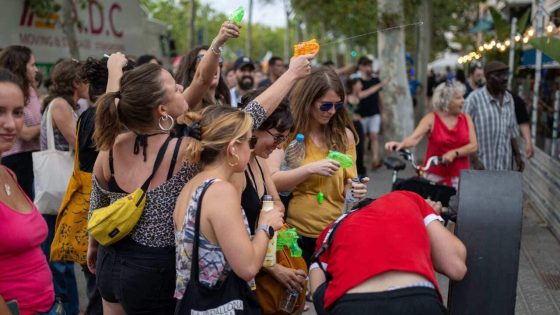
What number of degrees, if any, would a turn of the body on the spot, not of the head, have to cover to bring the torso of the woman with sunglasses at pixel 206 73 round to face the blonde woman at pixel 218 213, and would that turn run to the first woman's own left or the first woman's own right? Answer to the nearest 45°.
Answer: approximately 45° to the first woman's own right

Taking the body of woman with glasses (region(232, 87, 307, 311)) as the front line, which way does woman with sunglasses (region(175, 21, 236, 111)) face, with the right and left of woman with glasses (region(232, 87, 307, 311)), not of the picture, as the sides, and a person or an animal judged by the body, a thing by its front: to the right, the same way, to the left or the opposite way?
the same way

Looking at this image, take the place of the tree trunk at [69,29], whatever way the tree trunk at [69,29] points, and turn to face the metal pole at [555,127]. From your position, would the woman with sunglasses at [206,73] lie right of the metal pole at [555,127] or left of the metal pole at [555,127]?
right

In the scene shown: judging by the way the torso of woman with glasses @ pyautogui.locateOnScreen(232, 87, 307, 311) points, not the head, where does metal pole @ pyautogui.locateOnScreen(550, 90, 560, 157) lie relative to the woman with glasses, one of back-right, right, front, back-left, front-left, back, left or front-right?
left

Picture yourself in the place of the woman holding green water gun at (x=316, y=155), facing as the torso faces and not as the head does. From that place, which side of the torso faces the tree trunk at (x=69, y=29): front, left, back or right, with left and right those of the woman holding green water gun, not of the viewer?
back

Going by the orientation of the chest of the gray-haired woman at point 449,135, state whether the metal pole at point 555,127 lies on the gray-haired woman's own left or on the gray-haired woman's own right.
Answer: on the gray-haired woman's own left

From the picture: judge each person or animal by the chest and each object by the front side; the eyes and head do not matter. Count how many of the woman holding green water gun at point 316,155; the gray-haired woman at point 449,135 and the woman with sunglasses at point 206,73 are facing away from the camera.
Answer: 0

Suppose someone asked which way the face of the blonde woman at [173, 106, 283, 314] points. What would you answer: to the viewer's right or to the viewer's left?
to the viewer's right

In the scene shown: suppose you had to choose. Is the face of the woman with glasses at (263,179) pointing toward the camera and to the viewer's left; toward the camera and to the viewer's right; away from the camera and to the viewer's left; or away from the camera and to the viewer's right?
toward the camera and to the viewer's right

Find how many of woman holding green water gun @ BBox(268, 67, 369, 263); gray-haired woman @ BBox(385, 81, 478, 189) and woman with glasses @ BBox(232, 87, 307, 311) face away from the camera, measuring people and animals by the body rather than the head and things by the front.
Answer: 0

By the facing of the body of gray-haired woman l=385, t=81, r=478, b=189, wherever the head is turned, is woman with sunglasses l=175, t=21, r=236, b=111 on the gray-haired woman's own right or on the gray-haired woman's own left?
on the gray-haired woman's own right

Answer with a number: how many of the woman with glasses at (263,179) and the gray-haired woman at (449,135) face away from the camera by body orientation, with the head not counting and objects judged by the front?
0

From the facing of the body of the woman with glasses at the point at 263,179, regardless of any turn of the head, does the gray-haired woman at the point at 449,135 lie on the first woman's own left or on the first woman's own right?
on the first woman's own left

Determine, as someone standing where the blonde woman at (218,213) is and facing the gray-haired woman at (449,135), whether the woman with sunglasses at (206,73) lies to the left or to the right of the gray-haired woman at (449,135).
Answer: left

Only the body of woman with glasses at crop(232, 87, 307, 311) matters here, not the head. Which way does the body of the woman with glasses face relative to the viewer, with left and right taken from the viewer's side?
facing the viewer and to the right of the viewer
